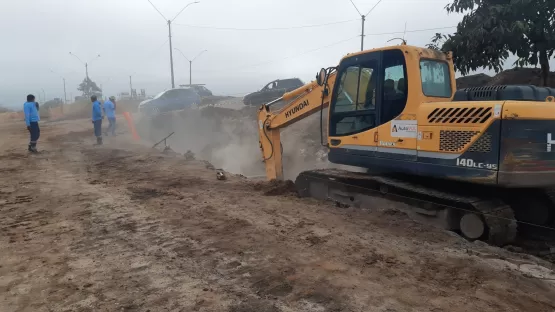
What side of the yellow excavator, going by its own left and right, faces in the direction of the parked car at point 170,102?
front

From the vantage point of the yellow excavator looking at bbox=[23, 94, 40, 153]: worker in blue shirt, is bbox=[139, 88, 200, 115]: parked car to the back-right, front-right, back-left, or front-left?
front-right

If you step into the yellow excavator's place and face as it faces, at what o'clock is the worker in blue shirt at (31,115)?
The worker in blue shirt is roughly at 11 o'clock from the yellow excavator.

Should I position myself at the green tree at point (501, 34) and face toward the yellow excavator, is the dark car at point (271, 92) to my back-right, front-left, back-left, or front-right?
back-right

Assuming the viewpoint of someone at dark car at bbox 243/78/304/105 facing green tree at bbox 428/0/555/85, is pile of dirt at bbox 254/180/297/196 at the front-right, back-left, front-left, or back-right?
front-right

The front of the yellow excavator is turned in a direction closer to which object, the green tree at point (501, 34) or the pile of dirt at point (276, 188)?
the pile of dirt

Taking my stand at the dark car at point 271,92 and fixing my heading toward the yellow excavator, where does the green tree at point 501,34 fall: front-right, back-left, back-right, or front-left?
front-left

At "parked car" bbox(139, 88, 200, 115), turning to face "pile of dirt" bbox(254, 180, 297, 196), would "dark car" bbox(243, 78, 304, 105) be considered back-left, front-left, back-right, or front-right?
front-left

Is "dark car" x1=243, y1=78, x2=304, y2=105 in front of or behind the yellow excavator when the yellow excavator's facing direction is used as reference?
in front

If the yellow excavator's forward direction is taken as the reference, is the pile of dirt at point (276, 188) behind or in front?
in front

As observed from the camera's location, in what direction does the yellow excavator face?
facing away from the viewer and to the left of the viewer

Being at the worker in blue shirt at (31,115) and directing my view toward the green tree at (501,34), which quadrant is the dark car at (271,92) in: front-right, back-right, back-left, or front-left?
front-left
